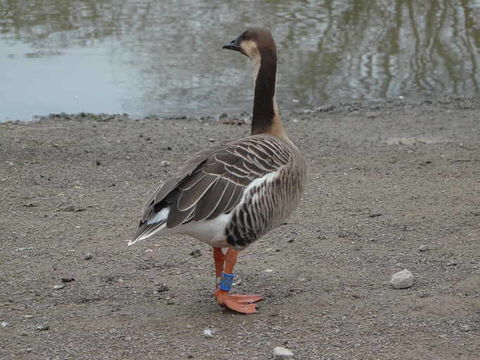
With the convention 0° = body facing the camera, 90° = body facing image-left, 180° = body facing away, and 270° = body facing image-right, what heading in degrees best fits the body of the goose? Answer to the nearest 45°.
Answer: approximately 270°

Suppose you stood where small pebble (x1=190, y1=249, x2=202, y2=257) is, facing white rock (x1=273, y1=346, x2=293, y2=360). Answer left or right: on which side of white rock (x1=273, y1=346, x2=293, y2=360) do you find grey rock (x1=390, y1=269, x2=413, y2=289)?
left

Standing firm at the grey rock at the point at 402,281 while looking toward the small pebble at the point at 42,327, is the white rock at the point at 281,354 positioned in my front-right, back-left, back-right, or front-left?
front-left

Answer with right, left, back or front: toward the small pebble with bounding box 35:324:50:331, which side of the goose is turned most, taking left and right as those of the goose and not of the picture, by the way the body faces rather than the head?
back

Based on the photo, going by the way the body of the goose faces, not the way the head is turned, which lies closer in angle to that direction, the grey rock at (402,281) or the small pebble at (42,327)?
the grey rock

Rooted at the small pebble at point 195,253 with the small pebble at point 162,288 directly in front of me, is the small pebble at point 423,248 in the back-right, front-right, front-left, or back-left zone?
back-left

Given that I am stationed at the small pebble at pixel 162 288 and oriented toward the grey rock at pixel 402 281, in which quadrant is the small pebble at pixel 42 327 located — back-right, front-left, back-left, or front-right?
back-right

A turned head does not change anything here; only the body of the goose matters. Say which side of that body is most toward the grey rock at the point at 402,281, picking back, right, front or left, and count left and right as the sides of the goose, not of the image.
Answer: front

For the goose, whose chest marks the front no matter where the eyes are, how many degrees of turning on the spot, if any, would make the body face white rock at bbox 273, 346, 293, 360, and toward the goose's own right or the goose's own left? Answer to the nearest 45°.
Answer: approximately 90° to the goose's own right
